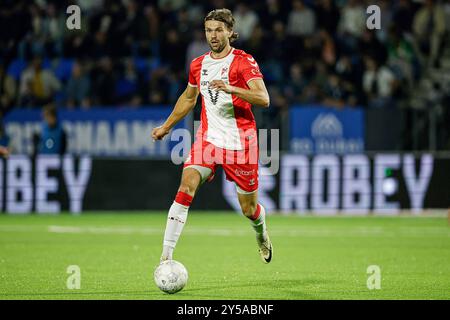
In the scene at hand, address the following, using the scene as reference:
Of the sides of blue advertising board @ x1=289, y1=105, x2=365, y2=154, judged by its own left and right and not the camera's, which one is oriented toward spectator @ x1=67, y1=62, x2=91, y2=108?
right

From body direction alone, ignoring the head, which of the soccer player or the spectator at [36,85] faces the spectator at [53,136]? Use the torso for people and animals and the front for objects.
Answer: the spectator at [36,85]

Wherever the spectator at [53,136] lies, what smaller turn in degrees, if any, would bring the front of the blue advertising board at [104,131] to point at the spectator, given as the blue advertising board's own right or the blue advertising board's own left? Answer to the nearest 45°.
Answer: approximately 45° to the blue advertising board's own right

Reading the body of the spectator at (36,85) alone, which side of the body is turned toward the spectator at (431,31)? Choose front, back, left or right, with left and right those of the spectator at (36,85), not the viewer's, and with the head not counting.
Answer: left

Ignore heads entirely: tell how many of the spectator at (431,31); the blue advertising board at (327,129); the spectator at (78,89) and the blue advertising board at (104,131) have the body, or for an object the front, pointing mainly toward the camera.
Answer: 4

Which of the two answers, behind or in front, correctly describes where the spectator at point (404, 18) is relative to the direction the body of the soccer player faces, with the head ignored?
behind

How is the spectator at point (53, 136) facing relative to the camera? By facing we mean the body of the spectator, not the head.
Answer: toward the camera

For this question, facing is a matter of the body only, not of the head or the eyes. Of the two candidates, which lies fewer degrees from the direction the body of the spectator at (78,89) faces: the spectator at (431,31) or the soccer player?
the soccer player

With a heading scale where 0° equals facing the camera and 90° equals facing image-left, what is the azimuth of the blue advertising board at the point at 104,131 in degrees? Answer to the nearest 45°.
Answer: approximately 0°

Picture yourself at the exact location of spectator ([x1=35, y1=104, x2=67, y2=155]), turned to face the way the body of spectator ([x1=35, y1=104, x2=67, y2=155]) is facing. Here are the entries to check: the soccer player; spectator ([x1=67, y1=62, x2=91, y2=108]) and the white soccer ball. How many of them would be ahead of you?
2

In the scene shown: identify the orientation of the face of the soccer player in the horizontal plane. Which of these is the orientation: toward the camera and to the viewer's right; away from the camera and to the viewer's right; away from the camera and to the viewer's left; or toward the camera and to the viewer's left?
toward the camera and to the viewer's left

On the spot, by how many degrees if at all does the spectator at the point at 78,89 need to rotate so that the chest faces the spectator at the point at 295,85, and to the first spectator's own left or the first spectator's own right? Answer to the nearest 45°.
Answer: approximately 90° to the first spectator's own left

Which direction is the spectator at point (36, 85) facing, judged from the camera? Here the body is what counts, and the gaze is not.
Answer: toward the camera
